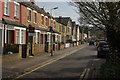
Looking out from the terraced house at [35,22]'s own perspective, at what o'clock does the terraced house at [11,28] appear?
the terraced house at [11,28] is roughly at 2 o'clock from the terraced house at [35,22].

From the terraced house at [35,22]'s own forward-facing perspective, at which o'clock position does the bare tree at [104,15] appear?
The bare tree is roughly at 1 o'clock from the terraced house.

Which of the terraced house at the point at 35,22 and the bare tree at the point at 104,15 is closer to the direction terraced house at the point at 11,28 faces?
the bare tree

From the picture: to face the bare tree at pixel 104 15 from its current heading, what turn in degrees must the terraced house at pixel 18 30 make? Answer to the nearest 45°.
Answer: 0° — it already faces it

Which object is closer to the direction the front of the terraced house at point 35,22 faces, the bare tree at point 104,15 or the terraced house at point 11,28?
the bare tree

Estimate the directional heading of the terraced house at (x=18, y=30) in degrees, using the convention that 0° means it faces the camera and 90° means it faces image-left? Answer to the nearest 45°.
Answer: approximately 315°

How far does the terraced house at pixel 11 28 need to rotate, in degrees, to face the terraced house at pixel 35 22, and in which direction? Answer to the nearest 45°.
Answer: approximately 90° to its left

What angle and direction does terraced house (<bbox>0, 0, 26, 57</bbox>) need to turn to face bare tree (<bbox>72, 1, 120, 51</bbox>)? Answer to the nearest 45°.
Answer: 0° — it already faces it

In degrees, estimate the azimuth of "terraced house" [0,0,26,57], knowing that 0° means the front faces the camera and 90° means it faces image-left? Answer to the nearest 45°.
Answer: approximately 315°
